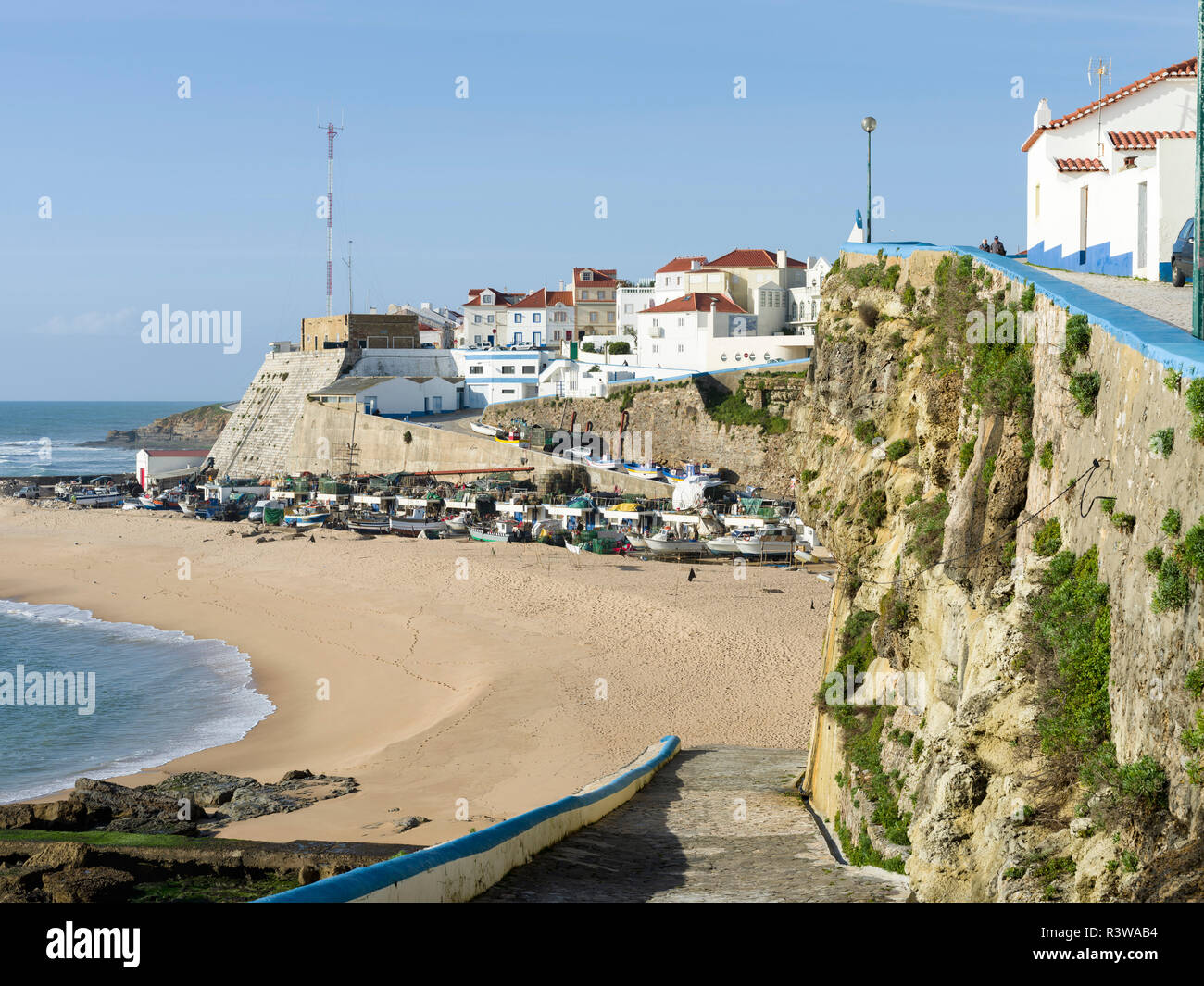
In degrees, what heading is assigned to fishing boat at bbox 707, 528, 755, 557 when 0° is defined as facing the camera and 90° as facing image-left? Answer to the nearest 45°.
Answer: approximately 45°

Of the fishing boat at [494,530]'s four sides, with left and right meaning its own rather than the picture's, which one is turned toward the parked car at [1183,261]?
left

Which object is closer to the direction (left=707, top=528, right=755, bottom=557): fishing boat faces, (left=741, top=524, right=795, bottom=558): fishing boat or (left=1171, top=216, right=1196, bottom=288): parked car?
the parked car

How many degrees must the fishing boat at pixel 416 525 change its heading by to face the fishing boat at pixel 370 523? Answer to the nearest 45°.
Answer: approximately 45° to its right

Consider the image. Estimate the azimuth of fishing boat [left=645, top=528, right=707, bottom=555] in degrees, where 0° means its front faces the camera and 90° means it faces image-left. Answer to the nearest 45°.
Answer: approximately 90°

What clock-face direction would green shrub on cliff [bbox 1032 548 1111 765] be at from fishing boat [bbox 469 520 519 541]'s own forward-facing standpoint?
The green shrub on cliff is roughly at 9 o'clock from the fishing boat.

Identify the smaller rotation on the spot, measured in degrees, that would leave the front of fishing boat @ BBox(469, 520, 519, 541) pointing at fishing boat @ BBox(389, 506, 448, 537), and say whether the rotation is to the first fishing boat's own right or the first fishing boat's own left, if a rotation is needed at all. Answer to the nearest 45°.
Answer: approximately 45° to the first fishing boat's own right

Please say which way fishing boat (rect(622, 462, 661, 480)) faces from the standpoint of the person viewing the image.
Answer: facing to the left of the viewer

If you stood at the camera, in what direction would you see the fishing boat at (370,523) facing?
facing to the left of the viewer

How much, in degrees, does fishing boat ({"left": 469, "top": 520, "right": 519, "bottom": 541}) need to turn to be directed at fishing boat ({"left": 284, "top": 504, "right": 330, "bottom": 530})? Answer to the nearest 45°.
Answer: approximately 45° to its right

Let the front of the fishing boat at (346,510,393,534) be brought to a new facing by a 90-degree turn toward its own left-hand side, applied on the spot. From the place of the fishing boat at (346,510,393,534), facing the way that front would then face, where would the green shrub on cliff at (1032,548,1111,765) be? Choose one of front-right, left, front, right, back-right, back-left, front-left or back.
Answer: front

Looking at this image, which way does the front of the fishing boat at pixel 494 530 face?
to the viewer's left

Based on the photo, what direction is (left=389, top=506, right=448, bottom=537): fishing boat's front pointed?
to the viewer's left

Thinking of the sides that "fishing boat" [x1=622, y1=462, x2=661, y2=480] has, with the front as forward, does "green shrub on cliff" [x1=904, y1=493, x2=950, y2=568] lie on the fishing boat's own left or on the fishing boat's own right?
on the fishing boat's own left
